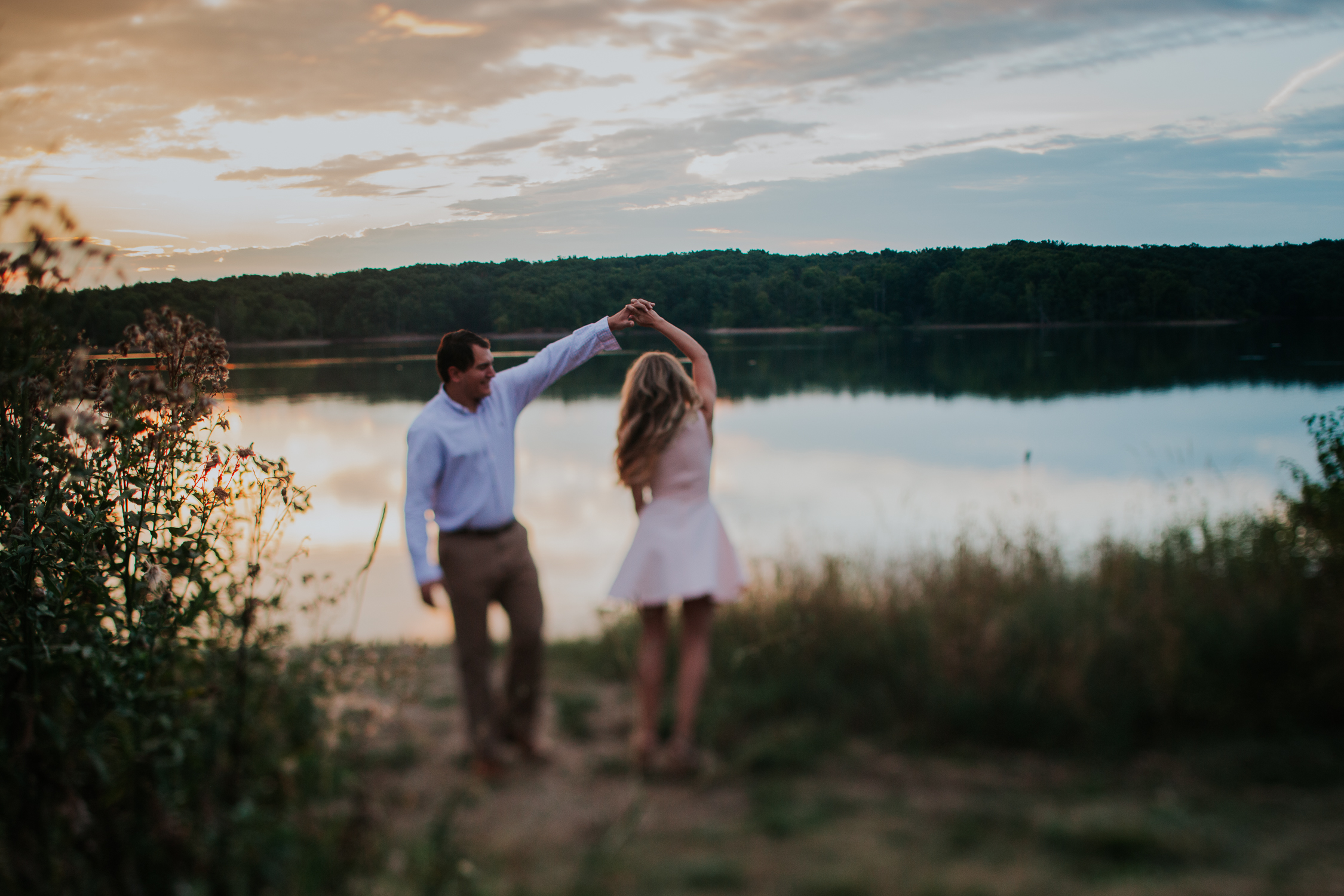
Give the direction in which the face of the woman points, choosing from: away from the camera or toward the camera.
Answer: away from the camera

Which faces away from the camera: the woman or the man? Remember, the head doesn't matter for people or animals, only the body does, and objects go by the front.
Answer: the woman

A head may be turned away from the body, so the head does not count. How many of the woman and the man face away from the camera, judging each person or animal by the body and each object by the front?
1

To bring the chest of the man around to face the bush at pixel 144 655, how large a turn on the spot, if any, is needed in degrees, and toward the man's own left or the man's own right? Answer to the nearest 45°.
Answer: approximately 135° to the man's own right

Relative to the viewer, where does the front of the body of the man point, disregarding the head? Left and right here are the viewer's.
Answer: facing the viewer and to the right of the viewer

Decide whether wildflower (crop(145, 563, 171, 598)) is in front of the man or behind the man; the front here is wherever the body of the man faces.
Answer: in front

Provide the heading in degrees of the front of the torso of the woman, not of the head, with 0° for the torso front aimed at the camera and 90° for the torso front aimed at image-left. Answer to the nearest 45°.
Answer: approximately 180°

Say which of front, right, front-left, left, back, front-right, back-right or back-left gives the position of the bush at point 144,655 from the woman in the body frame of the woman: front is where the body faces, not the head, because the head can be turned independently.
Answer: left
